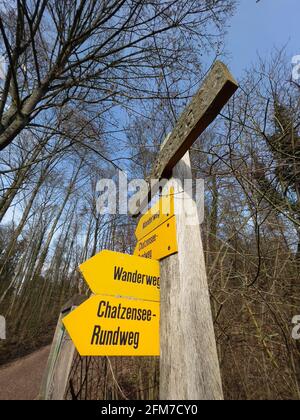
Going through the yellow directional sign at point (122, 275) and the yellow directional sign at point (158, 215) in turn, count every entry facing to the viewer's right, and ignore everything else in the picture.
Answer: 0

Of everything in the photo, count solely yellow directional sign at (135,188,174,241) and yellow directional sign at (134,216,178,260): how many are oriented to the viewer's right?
0

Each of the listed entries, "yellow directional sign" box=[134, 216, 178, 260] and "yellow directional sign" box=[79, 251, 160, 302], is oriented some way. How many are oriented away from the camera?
0
